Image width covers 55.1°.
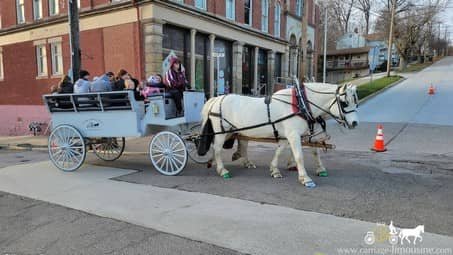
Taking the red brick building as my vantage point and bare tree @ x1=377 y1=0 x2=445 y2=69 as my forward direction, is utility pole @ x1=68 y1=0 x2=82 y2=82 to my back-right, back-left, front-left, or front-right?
back-right

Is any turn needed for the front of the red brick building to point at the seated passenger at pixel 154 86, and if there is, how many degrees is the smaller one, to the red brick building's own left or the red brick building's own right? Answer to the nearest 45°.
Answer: approximately 45° to the red brick building's own right

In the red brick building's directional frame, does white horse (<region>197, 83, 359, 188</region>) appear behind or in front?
in front

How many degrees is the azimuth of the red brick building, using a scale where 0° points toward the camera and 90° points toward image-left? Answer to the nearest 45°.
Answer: approximately 315°

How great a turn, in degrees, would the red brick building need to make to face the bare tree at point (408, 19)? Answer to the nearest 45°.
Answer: approximately 90° to its left

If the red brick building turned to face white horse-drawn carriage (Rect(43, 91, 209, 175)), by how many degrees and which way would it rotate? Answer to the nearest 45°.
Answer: approximately 45° to its right

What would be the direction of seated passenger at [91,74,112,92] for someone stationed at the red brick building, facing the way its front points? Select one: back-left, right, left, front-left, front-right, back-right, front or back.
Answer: front-right

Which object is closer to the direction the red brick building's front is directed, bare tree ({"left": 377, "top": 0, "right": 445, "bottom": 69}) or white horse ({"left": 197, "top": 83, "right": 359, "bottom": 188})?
the white horse

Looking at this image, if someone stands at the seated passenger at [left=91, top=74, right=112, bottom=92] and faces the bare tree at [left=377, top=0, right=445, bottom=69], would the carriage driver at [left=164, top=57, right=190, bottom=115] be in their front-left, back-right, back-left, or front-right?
front-right

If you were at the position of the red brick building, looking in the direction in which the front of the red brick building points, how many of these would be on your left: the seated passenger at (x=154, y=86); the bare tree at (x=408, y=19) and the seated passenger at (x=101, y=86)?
1

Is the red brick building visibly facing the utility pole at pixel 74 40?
no

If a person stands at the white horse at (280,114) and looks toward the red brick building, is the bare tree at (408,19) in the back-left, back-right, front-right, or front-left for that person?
front-right

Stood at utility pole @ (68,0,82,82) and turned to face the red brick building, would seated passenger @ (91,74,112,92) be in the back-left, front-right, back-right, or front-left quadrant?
back-right
